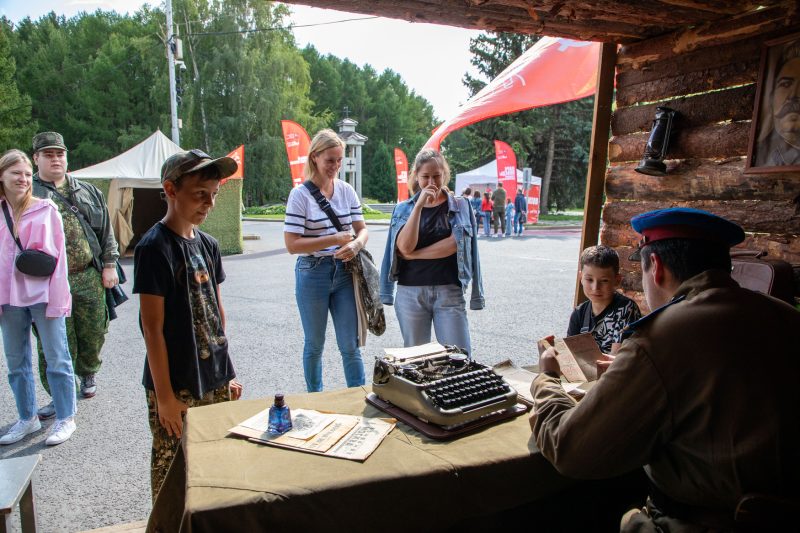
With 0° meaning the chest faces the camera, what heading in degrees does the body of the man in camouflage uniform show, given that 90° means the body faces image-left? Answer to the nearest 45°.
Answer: approximately 0°

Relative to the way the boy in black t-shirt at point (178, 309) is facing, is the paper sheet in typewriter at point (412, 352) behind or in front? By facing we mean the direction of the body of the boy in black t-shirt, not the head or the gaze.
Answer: in front

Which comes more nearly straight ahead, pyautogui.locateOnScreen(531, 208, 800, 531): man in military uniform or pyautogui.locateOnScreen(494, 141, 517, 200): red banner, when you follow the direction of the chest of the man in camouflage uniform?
the man in military uniform

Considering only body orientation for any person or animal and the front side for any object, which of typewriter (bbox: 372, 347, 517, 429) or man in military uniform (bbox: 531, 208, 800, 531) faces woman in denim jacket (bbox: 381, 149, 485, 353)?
the man in military uniform

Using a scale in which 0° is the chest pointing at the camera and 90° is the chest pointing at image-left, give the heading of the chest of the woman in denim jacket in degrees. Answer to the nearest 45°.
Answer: approximately 0°

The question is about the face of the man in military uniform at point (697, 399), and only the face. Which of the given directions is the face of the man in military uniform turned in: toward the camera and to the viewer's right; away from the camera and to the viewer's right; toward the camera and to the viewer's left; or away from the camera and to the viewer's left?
away from the camera and to the viewer's left

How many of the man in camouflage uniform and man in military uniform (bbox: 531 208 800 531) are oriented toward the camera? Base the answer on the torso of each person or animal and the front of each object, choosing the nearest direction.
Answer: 1

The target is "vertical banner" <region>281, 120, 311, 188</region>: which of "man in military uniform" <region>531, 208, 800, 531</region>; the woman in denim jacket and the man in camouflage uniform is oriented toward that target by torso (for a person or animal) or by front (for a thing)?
the man in military uniform

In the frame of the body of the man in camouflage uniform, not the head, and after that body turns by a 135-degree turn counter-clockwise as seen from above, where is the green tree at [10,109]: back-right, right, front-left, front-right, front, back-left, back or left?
front-left

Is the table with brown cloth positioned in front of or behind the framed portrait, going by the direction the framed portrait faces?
in front

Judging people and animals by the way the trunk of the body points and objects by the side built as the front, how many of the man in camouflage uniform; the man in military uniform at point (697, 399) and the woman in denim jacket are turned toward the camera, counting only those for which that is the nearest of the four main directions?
2

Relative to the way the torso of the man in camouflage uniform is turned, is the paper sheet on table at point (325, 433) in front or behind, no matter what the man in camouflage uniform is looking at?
in front
